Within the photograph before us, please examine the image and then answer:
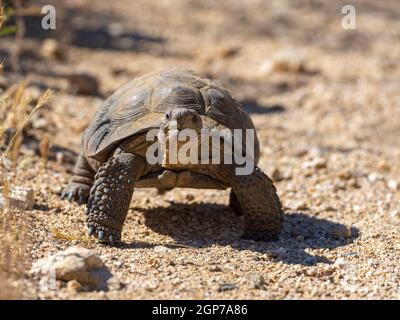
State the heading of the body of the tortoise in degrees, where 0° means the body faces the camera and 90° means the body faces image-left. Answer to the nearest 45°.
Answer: approximately 0°

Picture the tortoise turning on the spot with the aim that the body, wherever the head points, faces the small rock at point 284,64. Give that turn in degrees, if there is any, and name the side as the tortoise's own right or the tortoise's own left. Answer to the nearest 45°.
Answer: approximately 180°

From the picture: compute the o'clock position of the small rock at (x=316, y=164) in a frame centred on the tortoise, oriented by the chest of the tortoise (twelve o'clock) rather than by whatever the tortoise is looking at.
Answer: The small rock is roughly at 7 o'clock from the tortoise.

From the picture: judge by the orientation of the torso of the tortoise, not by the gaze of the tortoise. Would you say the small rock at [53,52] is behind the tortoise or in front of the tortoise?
behind

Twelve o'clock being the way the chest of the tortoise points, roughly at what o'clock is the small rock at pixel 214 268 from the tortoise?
The small rock is roughly at 11 o'clock from the tortoise.

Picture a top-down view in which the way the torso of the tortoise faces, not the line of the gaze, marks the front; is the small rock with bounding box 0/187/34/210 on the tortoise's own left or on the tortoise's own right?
on the tortoise's own right

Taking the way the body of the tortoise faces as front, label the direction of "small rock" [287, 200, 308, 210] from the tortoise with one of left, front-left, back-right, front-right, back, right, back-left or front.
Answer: back-left

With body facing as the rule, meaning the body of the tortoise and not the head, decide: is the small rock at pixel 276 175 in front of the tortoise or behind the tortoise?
behind

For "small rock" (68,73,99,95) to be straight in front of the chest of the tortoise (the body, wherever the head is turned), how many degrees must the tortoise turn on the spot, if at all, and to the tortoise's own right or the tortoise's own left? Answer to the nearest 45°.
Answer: approximately 180°

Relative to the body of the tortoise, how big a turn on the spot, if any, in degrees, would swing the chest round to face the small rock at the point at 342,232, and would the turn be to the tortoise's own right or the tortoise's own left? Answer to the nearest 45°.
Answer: approximately 90° to the tortoise's own left

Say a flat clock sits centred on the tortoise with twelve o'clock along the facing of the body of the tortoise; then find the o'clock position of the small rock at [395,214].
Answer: The small rock is roughly at 8 o'clock from the tortoise.
